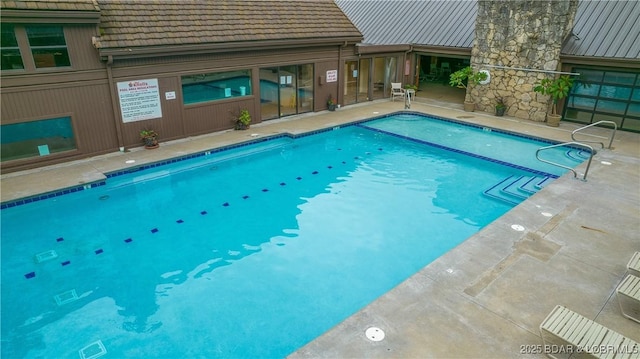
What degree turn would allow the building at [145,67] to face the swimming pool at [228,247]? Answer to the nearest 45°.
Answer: approximately 45° to its right

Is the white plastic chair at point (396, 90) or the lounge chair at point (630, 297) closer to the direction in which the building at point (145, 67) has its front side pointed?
the lounge chair

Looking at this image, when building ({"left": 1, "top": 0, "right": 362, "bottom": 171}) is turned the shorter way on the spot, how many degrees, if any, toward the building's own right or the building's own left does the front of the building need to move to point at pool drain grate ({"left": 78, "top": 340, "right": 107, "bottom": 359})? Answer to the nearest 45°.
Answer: approximately 45° to the building's own right

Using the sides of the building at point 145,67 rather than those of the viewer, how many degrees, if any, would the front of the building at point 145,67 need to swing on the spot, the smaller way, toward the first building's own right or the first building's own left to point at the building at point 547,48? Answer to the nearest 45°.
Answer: approximately 45° to the first building's own left

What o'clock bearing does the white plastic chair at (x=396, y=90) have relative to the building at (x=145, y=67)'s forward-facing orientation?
The white plastic chair is roughly at 10 o'clock from the building.

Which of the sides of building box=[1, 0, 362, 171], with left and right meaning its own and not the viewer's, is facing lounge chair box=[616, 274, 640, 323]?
front

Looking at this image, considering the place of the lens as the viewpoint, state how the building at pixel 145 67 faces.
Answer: facing the viewer and to the right of the viewer

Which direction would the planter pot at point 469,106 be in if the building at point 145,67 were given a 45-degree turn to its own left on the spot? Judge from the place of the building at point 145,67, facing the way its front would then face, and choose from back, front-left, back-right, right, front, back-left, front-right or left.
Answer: front

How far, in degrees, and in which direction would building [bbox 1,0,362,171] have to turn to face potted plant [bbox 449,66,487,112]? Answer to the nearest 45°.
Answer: approximately 45° to its left

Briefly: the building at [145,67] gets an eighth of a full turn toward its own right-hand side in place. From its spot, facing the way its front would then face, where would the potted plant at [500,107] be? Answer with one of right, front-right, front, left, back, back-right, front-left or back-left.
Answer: left

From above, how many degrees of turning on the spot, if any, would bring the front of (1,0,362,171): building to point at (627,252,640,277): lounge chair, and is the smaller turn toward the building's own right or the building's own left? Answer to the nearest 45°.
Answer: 0° — it already faces it
